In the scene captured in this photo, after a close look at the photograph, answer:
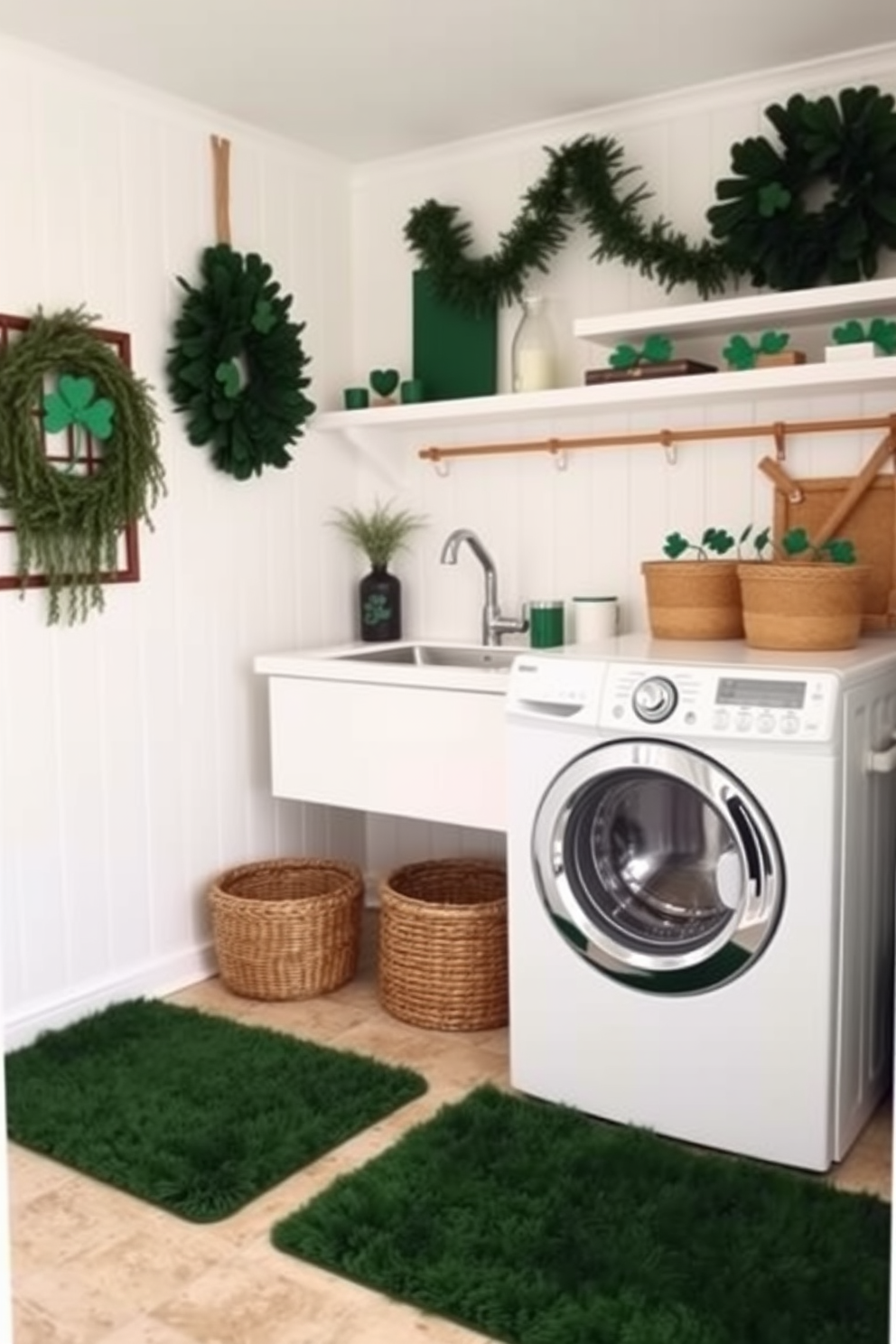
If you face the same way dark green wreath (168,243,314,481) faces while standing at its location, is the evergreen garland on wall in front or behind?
in front

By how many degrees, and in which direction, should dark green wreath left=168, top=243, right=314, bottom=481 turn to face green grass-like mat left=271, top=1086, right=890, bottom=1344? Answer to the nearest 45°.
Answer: approximately 45° to its right

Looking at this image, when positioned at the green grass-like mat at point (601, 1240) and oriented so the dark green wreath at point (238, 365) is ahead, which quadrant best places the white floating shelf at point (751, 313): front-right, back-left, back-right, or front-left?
front-right

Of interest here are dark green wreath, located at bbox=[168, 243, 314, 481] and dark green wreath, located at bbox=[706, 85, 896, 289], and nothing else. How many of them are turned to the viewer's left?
0

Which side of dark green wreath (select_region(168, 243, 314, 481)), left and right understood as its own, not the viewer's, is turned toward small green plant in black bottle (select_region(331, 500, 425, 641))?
left

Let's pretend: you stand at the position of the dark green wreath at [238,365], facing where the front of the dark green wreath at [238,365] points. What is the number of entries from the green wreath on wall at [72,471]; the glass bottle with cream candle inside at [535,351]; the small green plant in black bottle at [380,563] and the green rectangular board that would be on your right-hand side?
1

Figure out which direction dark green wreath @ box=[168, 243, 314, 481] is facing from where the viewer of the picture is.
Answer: facing the viewer and to the right of the viewer

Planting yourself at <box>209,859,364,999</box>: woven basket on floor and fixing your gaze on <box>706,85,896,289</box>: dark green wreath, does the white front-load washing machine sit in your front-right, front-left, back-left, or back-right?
front-right

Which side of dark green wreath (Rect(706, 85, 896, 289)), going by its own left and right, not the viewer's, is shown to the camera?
front

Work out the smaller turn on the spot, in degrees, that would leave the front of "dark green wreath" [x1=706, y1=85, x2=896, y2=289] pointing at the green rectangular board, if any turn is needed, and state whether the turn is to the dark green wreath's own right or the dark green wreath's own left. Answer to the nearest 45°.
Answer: approximately 135° to the dark green wreath's own right

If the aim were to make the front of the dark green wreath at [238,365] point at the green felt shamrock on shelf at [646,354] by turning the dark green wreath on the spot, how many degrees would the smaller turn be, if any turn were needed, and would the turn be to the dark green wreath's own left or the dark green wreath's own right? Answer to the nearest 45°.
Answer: approximately 45° to the dark green wreath's own left

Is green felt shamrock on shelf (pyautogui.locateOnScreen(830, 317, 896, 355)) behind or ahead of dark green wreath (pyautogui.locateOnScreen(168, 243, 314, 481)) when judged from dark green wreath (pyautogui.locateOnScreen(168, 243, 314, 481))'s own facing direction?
ahead

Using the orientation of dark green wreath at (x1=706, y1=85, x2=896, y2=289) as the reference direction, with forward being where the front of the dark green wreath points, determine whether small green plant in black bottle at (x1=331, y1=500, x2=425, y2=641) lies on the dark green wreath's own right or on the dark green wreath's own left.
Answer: on the dark green wreath's own right

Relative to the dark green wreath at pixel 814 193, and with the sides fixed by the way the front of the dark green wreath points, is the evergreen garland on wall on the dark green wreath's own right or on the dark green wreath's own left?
on the dark green wreath's own right

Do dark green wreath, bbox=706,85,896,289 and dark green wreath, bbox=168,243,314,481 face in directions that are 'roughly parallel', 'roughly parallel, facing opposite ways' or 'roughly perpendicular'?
roughly perpendicular
